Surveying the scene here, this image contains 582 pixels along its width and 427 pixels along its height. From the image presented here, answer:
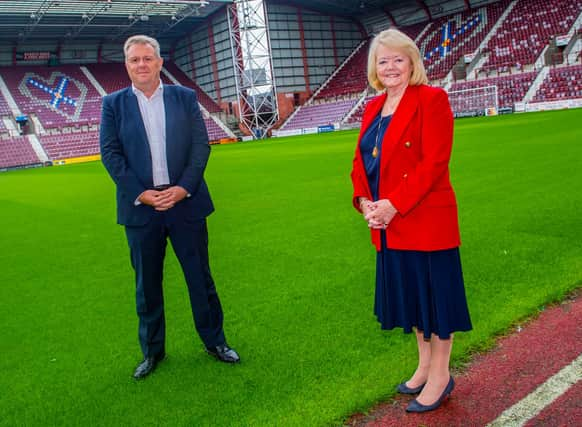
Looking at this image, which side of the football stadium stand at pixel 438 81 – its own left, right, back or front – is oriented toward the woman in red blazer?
front

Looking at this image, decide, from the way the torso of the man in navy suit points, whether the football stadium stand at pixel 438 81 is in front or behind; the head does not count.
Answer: behind

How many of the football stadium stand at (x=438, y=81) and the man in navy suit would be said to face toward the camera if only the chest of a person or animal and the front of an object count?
2

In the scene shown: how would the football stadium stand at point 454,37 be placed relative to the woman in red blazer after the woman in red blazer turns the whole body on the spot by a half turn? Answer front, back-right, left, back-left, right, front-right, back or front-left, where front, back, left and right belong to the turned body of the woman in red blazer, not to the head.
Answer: front-left

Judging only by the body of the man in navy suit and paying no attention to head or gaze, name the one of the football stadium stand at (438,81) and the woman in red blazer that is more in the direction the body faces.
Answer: the woman in red blazer

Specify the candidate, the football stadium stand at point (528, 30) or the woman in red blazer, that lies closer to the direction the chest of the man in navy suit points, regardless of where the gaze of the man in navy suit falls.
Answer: the woman in red blazer

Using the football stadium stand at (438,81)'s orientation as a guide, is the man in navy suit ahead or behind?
ahead

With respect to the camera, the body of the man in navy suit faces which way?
toward the camera

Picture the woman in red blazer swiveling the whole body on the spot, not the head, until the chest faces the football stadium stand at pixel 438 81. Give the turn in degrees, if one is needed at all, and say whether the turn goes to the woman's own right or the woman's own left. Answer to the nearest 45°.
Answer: approximately 135° to the woman's own right

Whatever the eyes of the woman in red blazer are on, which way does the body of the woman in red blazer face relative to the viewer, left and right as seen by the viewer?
facing the viewer and to the left of the viewer

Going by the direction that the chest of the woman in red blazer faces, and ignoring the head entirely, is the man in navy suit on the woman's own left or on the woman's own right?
on the woman's own right
